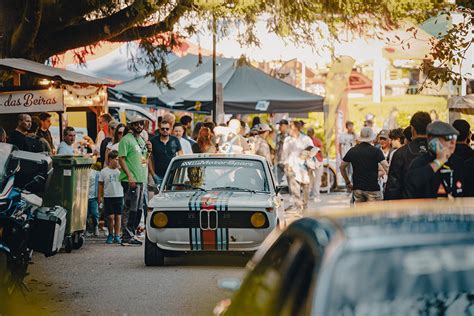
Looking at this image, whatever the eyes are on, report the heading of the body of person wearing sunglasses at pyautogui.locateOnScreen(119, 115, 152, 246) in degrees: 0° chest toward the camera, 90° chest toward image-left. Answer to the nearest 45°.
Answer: approximately 315°

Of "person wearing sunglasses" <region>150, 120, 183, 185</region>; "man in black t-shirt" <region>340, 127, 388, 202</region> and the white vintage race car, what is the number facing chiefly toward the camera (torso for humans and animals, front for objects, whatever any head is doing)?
2

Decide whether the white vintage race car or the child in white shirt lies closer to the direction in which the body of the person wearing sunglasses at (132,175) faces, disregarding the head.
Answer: the white vintage race car

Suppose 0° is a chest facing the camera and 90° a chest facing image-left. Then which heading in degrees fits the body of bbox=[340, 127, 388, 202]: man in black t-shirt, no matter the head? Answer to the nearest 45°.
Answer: approximately 180°

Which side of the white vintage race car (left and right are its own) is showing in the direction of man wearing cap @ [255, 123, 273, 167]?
back

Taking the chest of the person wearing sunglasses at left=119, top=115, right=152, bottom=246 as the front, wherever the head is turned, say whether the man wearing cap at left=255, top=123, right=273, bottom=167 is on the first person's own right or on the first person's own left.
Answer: on the first person's own left

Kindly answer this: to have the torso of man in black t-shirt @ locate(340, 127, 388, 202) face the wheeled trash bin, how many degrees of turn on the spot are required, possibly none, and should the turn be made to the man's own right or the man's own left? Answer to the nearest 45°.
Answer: approximately 90° to the man's own left

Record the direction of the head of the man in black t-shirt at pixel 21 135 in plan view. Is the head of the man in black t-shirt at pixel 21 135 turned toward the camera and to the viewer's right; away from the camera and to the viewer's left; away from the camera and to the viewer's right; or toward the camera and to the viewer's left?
toward the camera and to the viewer's right

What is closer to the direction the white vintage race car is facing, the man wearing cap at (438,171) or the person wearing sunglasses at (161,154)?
the man wearing cap
